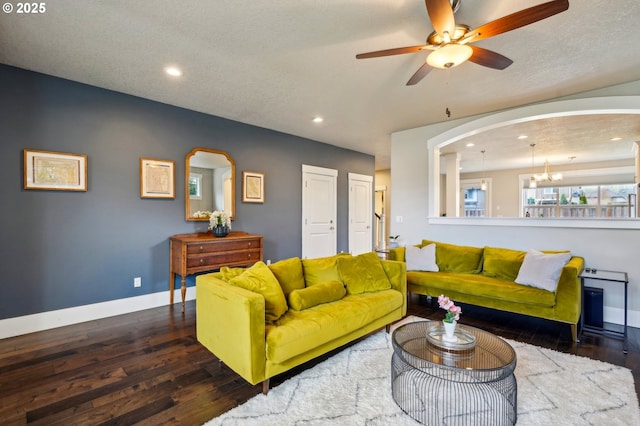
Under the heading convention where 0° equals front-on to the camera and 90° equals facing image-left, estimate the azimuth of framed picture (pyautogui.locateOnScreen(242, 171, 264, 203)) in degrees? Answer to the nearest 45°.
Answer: approximately 315°

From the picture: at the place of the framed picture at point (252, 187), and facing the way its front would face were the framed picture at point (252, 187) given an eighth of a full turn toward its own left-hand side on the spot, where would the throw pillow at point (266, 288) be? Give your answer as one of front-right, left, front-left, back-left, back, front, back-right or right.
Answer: right

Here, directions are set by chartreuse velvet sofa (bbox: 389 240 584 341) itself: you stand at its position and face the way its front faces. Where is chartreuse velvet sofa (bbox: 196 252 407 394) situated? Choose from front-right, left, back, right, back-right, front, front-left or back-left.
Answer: front

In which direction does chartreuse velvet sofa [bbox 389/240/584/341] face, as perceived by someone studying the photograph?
facing the viewer and to the left of the viewer

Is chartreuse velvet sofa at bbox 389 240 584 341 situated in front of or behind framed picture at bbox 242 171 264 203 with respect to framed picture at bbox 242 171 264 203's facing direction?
in front

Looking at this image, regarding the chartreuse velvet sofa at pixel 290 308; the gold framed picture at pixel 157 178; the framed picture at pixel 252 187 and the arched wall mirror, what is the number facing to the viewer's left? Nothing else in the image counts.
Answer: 0

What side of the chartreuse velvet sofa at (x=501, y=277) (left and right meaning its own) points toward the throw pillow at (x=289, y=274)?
front

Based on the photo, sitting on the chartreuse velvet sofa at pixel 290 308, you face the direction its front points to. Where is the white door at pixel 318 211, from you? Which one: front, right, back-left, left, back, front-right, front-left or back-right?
back-left

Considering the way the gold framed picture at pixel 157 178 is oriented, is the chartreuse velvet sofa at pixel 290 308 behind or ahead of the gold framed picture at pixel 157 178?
ahead

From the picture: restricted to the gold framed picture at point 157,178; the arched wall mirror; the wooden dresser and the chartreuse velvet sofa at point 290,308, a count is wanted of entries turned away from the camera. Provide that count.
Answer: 0

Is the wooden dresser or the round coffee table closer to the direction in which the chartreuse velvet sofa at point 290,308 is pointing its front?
the round coffee table

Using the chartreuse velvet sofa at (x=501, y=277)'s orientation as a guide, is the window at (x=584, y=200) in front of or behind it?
behind

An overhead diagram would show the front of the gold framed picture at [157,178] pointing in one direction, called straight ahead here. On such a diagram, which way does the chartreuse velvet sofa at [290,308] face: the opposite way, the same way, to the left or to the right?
the same way

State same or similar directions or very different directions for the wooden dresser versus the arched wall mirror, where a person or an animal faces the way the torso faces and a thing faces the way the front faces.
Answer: same or similar directions

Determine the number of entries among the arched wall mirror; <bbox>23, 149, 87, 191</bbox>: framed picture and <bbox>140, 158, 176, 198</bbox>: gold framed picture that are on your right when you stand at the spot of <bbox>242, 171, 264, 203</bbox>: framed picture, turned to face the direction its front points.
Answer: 3

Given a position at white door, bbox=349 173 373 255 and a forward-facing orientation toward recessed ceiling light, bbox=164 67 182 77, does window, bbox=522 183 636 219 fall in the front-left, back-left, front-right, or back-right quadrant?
back-left
